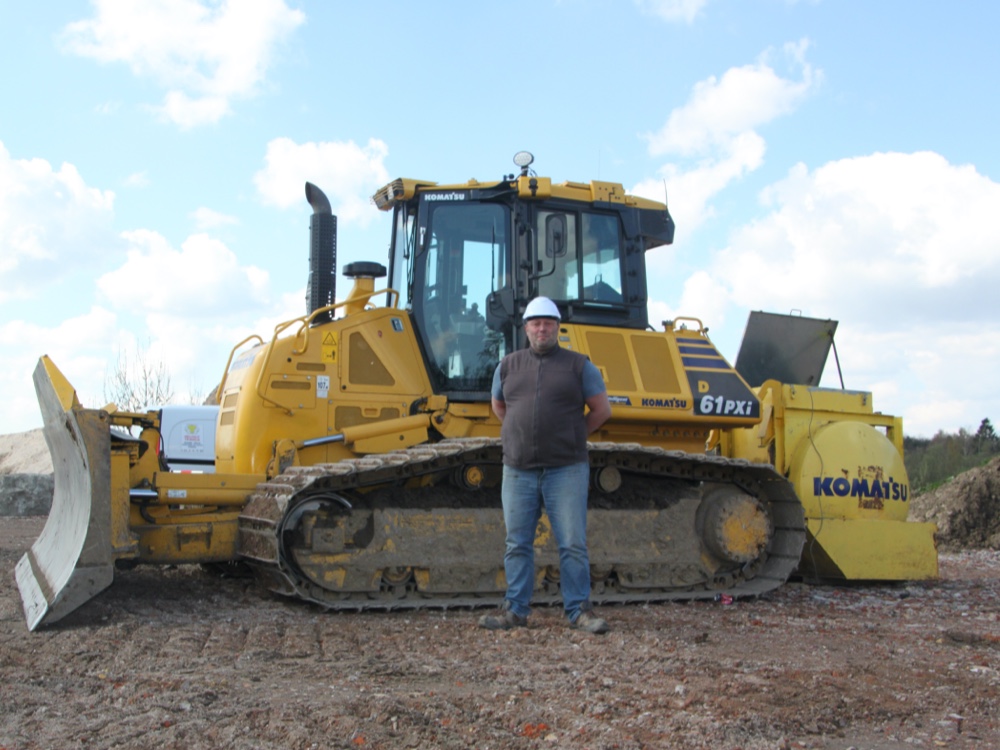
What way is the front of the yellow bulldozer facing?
to the viewer's left

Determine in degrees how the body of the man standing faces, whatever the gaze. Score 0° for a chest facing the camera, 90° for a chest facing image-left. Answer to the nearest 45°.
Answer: approximately 0°

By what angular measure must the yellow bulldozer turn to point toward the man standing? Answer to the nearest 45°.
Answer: approximately 90° to its left

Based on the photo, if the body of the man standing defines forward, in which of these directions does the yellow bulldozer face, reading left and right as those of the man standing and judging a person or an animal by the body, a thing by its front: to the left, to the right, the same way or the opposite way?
to the right

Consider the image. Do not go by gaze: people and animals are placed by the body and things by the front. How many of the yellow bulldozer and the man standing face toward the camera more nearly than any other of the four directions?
1

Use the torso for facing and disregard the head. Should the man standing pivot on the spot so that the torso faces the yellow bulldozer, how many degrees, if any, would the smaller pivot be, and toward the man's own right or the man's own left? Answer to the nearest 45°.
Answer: approximately 180°

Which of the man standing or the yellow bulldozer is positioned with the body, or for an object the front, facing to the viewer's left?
the yellow bulldozer
